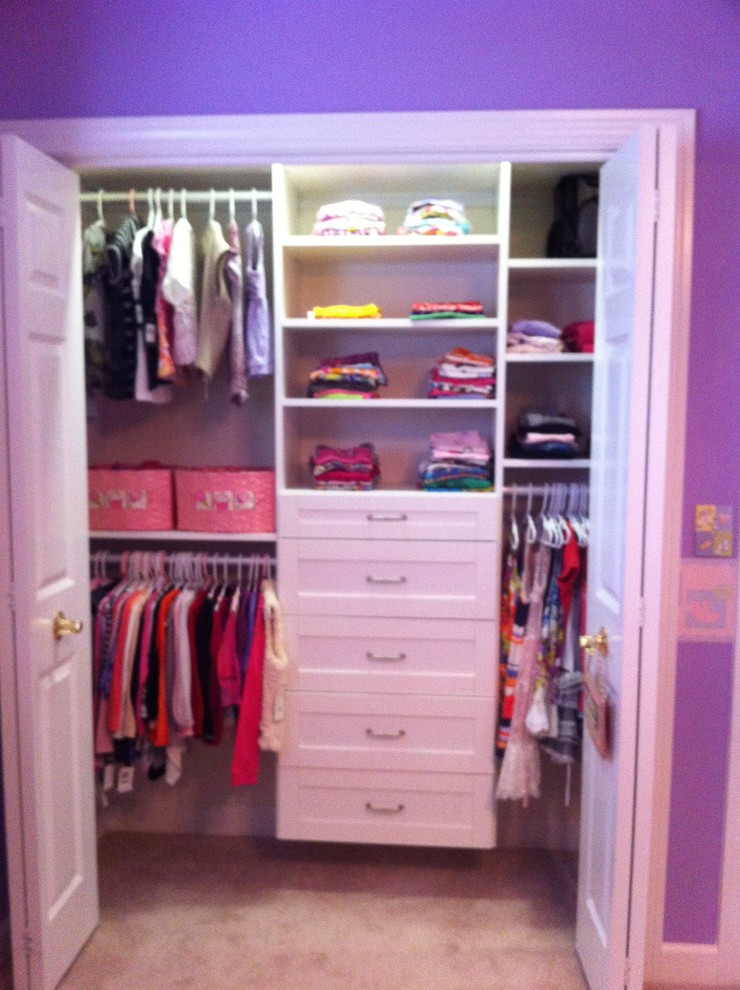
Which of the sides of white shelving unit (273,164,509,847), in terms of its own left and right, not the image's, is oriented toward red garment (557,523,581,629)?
left

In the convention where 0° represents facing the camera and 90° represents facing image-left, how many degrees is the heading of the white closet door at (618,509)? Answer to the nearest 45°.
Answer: approximately 90°

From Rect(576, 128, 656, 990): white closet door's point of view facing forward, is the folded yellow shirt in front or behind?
in front

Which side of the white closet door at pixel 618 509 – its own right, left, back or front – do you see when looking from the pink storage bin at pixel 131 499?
front

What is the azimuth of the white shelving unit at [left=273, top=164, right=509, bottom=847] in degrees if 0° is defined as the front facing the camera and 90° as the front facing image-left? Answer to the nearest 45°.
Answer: approximately 0°

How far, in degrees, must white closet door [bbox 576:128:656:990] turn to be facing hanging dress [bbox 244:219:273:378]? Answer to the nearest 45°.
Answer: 0° — it already faces it

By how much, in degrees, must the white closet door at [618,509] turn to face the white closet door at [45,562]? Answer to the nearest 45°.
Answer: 0° — it already faces it

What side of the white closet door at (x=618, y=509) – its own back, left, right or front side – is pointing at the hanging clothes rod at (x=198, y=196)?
front

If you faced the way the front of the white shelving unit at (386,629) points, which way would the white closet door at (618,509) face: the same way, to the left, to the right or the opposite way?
to the right

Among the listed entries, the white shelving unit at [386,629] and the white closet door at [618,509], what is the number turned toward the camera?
1

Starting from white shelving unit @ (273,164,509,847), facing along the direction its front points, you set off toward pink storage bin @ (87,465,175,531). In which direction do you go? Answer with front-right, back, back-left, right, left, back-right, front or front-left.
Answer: right

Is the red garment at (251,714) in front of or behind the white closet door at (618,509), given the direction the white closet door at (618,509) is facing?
in front

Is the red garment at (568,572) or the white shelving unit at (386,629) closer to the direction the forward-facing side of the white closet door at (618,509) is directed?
the white shelving unit
